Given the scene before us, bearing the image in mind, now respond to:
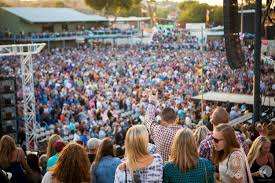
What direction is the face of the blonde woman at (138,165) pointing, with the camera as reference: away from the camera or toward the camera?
away from the camera

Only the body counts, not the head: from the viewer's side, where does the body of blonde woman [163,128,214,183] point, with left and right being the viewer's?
facing away from the viewer

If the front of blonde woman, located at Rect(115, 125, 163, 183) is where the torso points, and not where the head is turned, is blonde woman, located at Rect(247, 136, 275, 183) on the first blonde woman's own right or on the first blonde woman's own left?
on the first blonde woman's own right

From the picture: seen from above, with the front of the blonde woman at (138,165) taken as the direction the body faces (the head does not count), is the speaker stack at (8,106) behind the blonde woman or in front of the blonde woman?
in front

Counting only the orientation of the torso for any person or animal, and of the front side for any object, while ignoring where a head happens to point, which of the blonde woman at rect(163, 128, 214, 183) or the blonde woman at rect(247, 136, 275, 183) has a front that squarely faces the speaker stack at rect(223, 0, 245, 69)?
the blonde woman at rect(163, 128, 214, 183)

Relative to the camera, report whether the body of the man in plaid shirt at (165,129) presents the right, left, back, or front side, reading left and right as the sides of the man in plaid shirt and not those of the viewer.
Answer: back

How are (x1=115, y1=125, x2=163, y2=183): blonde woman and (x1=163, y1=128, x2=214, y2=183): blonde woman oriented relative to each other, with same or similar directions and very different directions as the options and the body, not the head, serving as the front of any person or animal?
same or similar directions

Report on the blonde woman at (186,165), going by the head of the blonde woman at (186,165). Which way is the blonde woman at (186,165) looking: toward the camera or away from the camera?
away from the camera

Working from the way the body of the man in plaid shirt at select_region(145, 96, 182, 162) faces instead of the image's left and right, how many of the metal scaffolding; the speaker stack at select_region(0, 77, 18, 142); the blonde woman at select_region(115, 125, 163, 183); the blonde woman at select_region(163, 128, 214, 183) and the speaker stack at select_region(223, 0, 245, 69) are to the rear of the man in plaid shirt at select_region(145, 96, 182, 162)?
2

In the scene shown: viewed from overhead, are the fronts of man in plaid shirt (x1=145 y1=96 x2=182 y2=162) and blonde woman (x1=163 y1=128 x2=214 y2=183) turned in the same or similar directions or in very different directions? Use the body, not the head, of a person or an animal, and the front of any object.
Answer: same or similar directions

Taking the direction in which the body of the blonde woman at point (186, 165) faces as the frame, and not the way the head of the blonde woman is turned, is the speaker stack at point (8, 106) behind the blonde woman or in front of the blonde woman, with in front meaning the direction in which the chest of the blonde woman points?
in front

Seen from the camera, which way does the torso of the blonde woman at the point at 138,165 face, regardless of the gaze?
away from the camera

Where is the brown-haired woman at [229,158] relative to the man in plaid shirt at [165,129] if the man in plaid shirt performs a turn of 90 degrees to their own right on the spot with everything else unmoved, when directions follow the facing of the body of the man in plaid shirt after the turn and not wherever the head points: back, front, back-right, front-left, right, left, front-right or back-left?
front-right

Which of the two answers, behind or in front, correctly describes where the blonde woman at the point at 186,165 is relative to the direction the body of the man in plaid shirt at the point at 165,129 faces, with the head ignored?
behind

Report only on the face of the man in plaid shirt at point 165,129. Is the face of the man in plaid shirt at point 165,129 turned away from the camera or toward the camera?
away from the camera

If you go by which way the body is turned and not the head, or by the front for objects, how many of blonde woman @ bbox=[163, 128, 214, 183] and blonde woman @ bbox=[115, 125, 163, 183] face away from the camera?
2

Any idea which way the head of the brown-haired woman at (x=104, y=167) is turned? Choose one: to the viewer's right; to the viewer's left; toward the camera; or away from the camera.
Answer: away from the camera

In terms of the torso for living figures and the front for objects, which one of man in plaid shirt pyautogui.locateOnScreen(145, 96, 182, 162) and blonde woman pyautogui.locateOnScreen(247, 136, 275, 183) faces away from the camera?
the man in plaid shirt

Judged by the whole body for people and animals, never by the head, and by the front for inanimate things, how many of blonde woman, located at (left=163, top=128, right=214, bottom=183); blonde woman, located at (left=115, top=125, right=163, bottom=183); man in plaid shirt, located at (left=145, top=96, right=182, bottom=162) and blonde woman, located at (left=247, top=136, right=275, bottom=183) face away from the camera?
3
